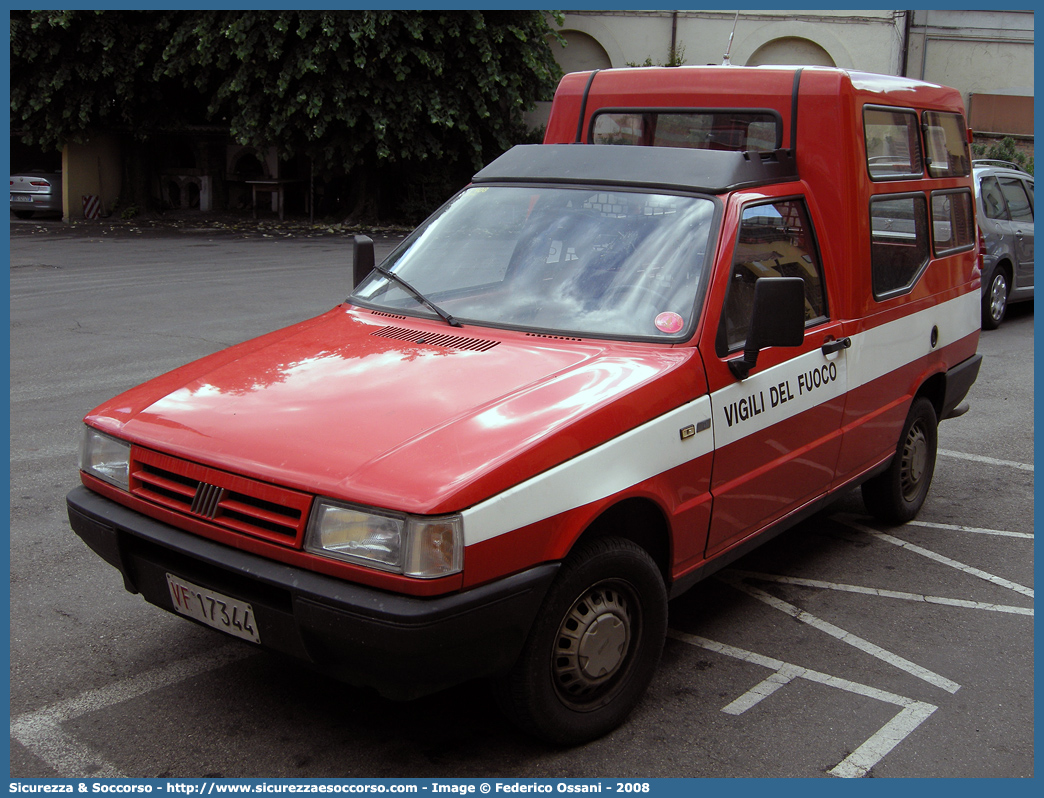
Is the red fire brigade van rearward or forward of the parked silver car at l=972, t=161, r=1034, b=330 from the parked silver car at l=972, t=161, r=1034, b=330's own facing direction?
rearward

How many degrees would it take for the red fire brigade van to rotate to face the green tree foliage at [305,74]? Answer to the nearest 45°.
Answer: approximately 135° to its right

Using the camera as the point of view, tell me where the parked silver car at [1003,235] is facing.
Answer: facing away from the viewer and to the right of the viewer

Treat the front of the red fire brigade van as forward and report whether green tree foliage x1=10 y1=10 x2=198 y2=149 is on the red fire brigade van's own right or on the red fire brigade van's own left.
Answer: on the red fire brigade van's own right

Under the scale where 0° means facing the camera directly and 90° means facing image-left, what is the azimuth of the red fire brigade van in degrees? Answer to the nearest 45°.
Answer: approximately 45°

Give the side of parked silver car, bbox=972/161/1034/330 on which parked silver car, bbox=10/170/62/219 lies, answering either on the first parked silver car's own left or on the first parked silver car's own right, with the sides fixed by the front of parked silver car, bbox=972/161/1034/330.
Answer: on the first parked silver car's own left

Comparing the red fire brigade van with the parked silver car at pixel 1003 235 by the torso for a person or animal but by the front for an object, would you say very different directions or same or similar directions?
very different directions
